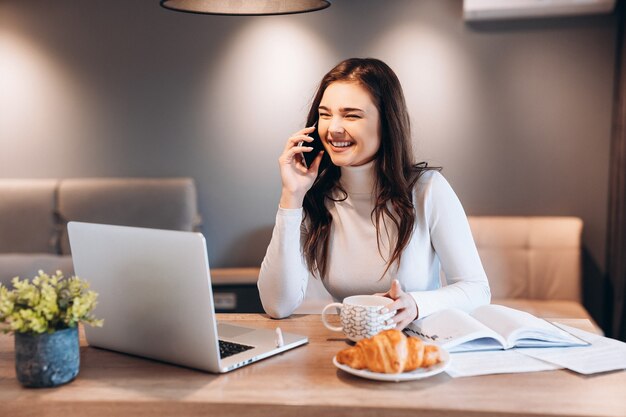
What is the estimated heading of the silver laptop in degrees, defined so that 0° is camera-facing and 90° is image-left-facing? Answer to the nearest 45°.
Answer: approximately 225°

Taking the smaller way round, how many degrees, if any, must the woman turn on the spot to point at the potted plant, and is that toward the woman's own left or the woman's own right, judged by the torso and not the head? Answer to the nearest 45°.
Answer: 0° — they already face it

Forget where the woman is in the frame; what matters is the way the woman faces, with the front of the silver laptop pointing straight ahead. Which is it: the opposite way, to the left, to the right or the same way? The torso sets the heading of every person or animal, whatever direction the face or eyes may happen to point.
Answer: the opposite way

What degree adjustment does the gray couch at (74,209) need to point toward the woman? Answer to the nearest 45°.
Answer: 0° — it already faces them

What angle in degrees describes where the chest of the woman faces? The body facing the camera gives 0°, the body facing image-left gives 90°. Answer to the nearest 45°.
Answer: approximately 45°

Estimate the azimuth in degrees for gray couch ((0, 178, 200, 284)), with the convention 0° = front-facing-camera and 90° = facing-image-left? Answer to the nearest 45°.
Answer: approximately 0°

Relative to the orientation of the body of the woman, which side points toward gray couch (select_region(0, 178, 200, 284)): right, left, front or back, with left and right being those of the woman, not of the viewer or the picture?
right
